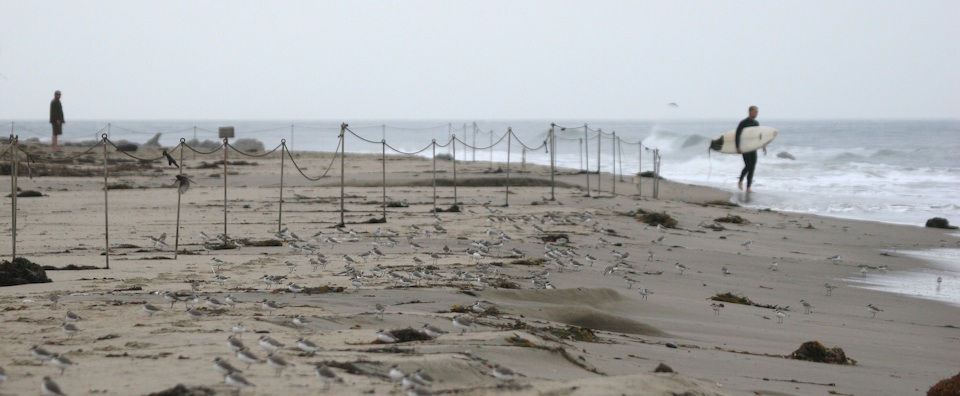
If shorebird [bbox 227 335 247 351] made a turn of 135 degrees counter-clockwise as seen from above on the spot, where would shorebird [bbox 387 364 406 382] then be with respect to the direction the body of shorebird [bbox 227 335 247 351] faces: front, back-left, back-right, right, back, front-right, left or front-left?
front

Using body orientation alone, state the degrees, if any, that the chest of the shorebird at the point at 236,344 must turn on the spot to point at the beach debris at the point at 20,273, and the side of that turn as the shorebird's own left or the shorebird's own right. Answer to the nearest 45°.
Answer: approximately 45° to the shorebird's own right

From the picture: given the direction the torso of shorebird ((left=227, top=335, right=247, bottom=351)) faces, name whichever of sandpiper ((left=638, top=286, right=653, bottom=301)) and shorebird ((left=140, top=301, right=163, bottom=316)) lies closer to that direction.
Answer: the shorebird

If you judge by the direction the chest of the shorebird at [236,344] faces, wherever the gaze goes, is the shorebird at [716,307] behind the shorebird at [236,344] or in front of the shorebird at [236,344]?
behind

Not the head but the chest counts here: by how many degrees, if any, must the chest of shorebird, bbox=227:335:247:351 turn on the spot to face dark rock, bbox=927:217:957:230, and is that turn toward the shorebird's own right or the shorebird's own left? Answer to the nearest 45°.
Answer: approximately 135° to the shorebird's own right

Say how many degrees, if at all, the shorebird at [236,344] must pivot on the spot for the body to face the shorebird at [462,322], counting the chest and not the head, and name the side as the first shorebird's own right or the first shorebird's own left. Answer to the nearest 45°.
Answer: approximately 135° to the first shorebird's own right

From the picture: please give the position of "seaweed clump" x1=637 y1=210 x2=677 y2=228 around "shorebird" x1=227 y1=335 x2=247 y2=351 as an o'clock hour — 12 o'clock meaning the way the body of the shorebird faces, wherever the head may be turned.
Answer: The seaweed clump is roughly at 4 o'clock from the shorebird.

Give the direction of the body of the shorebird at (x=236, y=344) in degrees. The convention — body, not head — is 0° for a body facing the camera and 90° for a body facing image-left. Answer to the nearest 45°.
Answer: approximately 90°

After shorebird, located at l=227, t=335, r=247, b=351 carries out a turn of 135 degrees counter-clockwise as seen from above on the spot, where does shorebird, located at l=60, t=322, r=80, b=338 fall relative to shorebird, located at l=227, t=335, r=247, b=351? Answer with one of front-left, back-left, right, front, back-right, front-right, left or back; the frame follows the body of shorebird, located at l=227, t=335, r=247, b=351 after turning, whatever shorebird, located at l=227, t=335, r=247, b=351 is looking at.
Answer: back

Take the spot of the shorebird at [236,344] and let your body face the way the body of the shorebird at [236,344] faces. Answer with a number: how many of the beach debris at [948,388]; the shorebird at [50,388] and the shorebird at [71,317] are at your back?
1

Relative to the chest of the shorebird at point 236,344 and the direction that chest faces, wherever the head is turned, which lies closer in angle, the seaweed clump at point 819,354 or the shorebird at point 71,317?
the shorebird

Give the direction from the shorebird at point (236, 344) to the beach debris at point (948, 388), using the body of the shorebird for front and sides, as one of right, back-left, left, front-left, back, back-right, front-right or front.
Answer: back

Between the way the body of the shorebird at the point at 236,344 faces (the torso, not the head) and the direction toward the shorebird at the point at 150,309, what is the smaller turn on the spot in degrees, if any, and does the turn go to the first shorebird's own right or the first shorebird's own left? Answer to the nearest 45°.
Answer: approximately 90° to the first shorebird's own right

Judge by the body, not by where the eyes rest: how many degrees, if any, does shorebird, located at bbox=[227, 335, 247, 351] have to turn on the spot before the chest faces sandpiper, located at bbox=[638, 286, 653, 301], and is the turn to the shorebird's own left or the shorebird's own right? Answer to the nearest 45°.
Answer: approximately 135° to the shorebird's own right

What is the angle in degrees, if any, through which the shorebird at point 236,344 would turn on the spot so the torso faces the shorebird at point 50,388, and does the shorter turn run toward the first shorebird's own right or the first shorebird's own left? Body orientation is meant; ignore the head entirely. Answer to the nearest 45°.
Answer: approximately 45° to the first shorebird's own left
